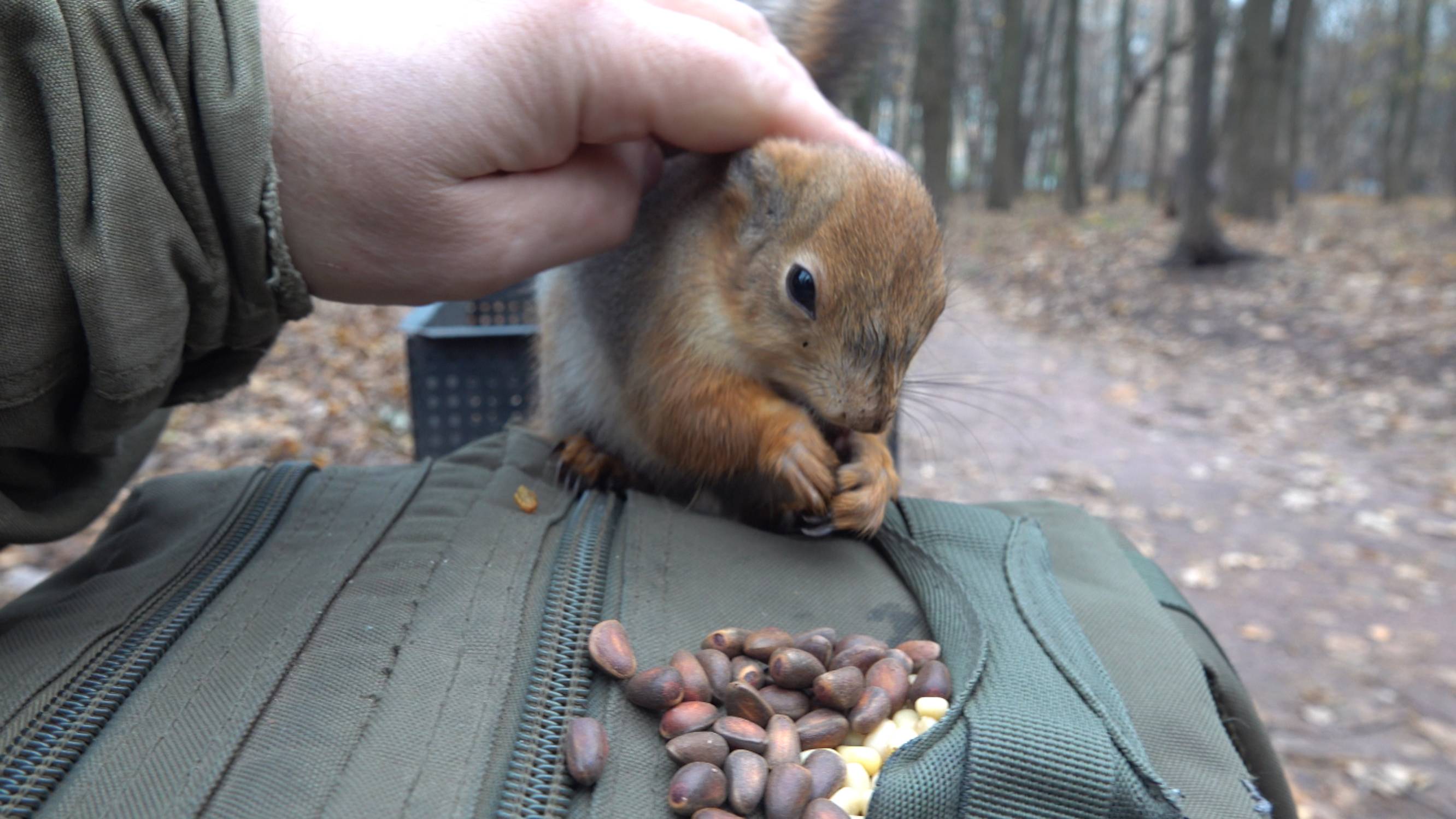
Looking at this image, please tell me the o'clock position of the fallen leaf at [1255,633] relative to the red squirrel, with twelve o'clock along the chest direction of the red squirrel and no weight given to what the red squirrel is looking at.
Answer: The fallen leaf is roughly at 9 o'clock from the red squirrel.

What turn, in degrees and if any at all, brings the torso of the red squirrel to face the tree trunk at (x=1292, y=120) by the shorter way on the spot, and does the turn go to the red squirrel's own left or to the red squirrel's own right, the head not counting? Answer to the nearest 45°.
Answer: approximately 90° to the red squirrel's own left

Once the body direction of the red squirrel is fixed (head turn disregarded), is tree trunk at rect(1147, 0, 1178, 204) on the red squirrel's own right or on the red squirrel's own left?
on the red squirrel's own left

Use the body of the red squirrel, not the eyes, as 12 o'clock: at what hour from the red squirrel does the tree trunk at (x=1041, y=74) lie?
The tree trunk is roughly at 8 o'clock from the red squirrel.

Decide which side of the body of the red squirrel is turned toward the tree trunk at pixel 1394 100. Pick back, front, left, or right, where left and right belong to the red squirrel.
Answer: left

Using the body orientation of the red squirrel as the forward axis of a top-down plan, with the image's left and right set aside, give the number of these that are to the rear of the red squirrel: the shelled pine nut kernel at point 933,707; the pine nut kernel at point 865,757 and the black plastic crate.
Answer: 1

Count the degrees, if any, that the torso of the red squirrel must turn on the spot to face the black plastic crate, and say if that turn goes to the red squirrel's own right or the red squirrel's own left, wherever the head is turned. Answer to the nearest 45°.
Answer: approximately 180°

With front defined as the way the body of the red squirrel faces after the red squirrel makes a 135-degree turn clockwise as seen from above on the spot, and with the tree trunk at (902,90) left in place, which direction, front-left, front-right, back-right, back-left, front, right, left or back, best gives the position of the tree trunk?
right

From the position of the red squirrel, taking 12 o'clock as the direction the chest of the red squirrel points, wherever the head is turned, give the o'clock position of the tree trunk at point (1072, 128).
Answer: The tree trunk is roughly at 8 o'clock from the red squirrel.

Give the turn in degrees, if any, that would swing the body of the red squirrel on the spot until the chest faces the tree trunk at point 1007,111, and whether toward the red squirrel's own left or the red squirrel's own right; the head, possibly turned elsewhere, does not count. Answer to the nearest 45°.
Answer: approximately 135° to the red squirrel's own left

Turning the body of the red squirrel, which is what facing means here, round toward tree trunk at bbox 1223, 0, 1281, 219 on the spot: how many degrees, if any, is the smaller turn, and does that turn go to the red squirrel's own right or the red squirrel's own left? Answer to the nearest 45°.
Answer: approximately 90° to the red squirrel's own left

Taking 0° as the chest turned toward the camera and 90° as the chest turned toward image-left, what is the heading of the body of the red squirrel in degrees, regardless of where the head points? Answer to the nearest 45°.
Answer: approximately 315°

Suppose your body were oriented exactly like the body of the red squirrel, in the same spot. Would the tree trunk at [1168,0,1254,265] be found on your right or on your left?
on your left

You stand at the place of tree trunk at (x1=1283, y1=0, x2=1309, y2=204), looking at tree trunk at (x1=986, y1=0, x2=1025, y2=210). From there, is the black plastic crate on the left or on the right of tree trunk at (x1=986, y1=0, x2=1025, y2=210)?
left

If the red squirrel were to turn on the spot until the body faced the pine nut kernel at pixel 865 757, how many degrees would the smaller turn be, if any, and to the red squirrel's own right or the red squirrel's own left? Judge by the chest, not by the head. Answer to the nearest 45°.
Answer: approximately 45° to the red squirrel's own right
